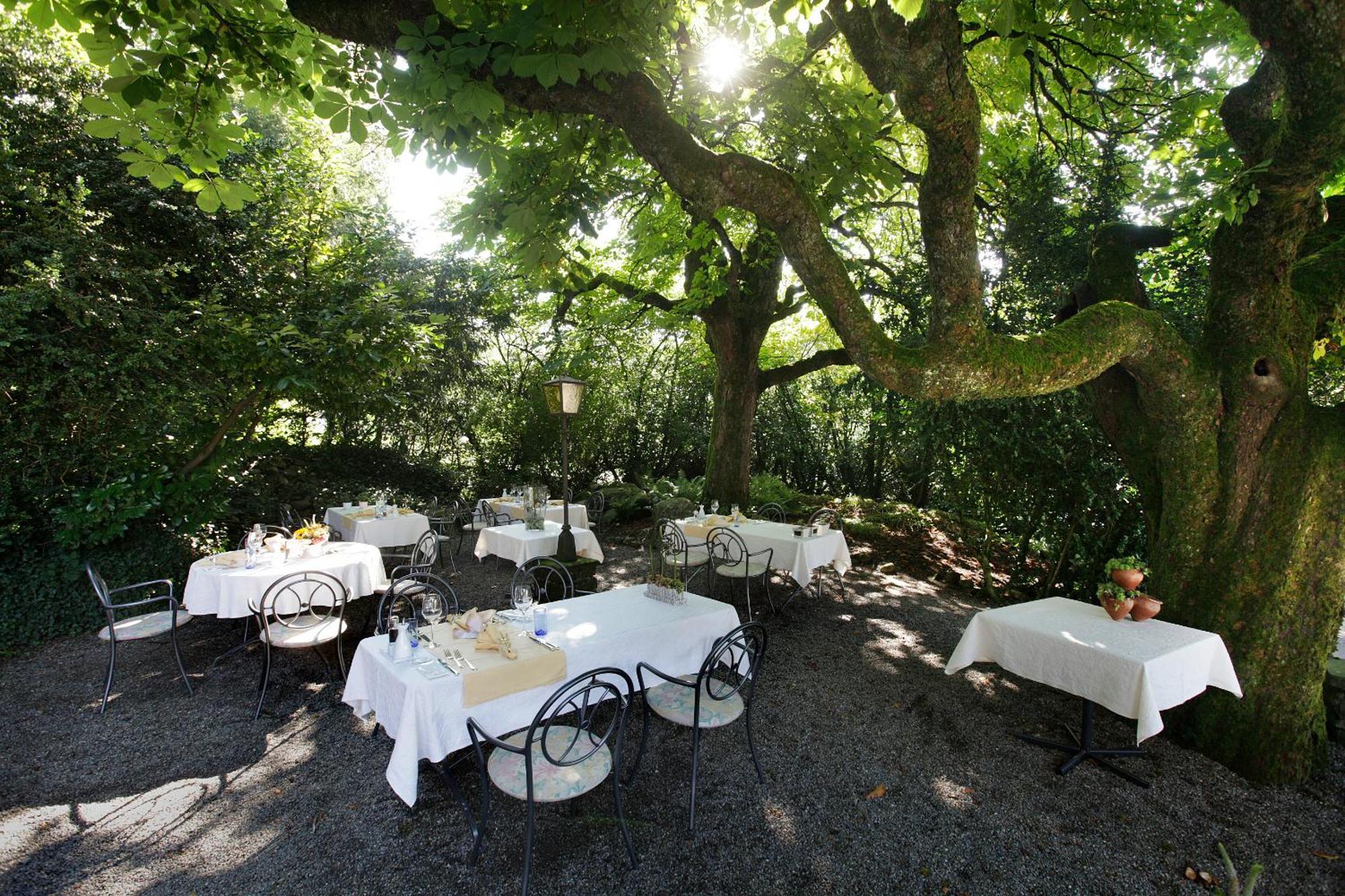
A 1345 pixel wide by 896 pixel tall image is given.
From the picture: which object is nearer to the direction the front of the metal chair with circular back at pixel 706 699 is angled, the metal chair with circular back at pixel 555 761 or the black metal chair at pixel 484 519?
the black metal chair

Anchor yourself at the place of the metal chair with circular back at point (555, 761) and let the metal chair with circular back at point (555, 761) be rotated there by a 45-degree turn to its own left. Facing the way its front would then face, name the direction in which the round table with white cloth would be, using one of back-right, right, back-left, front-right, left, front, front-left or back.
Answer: front-right

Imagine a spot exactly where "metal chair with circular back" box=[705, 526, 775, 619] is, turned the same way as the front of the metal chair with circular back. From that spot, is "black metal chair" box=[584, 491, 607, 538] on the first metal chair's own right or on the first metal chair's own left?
on the first metal chair's own left

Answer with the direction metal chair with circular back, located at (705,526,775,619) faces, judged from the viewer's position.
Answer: facing away from the viewer and to the right of the viewer

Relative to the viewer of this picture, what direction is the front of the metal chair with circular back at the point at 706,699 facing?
facing away from the viewer and to the left of the viewer

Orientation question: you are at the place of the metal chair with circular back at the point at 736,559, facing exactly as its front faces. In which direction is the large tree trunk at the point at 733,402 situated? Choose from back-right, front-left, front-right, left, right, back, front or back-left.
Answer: front-left

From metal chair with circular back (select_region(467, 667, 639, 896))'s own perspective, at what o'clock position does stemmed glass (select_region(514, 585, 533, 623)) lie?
The stemmed glass is roughly at 1 o'clock from the metal chair with circular back.

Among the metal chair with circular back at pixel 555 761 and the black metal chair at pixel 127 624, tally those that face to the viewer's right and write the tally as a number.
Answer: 1

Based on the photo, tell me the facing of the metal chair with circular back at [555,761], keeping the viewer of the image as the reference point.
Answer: facing away from the viewer and to the left of the viewer

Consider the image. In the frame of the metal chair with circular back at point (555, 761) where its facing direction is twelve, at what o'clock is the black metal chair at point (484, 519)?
The black metal chair is roughly at 1 o'clock from the metal chair with circular back.

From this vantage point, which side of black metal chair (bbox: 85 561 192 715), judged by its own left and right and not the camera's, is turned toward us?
right

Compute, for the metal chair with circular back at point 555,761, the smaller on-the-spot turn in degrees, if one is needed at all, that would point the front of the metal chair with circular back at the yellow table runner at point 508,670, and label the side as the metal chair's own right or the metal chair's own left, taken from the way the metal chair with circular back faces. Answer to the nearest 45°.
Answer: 0° — it already faces it

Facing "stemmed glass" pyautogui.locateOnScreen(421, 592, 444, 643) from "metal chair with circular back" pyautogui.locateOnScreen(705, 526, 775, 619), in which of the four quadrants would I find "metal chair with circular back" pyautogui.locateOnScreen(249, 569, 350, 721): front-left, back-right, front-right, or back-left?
front-right

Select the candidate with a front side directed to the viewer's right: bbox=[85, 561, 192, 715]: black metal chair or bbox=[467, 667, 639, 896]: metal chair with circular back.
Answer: the black metal chair

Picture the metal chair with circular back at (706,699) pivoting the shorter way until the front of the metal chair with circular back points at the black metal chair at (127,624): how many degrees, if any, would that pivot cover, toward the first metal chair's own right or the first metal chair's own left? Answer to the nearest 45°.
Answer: approximately 45° to the first metal chair's own left
